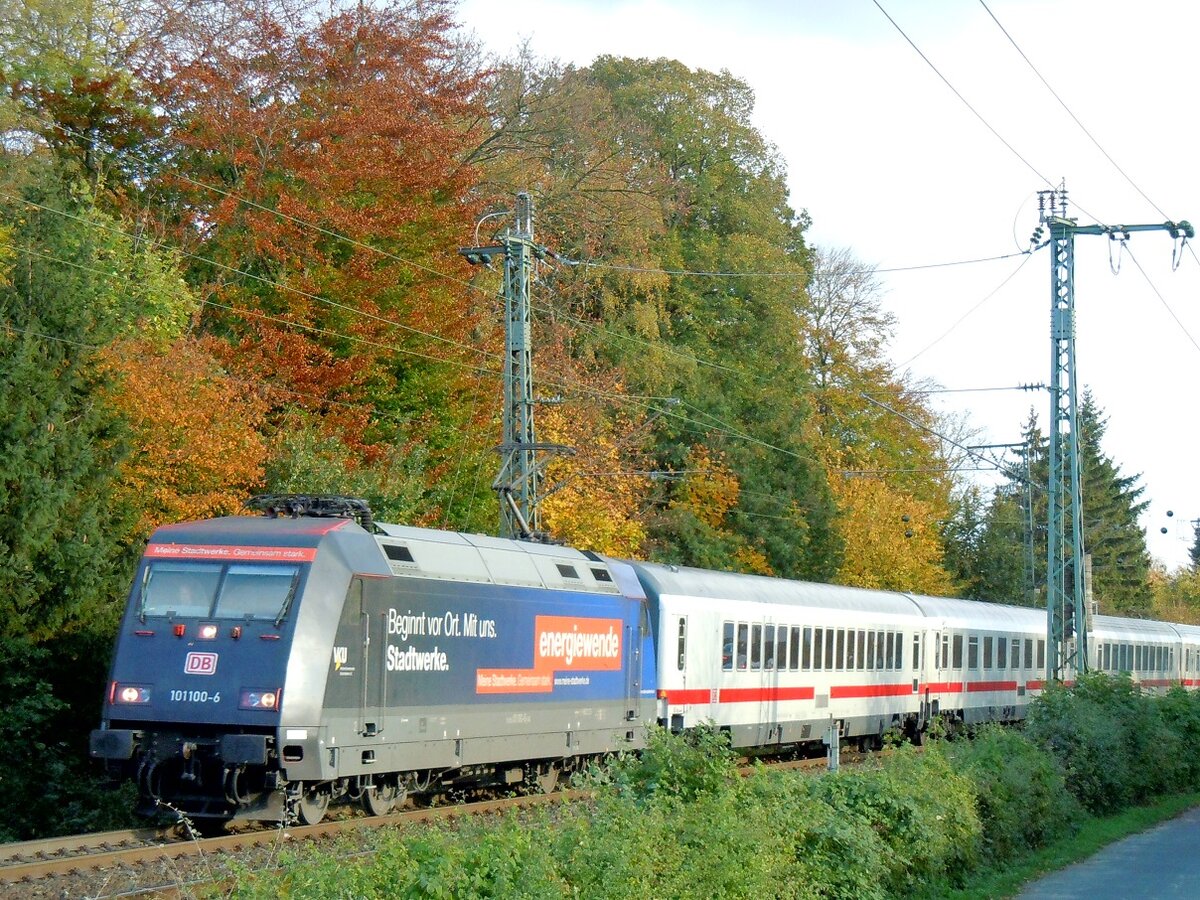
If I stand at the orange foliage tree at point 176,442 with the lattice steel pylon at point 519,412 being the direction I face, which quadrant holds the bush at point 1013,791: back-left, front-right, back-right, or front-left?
front-right

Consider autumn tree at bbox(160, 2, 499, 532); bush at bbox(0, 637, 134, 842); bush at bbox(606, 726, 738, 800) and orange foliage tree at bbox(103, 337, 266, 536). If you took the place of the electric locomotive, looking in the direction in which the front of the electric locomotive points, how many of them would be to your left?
1

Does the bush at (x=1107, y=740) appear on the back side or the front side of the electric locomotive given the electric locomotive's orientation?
on the back side

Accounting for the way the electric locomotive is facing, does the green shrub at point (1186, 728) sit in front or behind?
behind

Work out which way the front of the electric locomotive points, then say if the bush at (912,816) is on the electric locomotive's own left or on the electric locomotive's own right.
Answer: on the electric locomotive's own left

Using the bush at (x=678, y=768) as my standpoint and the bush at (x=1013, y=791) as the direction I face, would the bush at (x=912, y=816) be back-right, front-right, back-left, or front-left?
front-right

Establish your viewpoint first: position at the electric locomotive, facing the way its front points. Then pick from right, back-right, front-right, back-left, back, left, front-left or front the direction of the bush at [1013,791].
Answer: back-left

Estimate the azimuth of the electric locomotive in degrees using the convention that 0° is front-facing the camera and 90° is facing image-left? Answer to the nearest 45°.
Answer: approximately 45°

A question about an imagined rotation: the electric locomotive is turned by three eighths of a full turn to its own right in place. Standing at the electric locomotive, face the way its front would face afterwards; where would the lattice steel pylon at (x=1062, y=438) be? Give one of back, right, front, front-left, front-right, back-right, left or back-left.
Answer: front-right

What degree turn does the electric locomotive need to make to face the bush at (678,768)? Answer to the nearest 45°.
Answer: approximately 90° to its left

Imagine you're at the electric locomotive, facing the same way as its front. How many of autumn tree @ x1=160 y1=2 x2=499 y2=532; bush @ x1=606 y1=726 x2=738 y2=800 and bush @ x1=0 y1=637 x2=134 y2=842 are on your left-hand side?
1

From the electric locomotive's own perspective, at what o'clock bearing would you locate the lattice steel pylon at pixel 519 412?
The lattice steel pylon is roughly at 5 o'clock from the electric locomotive.

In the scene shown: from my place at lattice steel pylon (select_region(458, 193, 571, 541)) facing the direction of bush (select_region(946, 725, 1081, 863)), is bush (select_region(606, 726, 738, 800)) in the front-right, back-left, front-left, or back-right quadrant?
front-right
